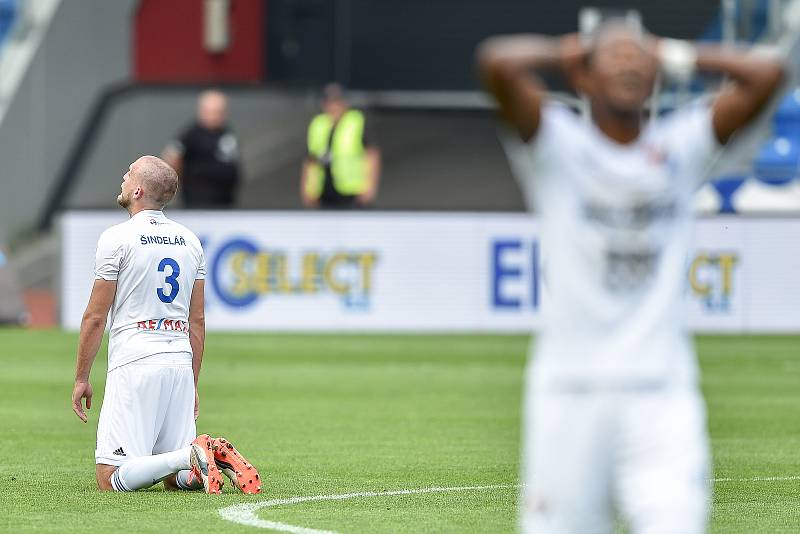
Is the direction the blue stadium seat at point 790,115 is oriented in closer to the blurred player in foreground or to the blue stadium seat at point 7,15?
the blurred player in foreground

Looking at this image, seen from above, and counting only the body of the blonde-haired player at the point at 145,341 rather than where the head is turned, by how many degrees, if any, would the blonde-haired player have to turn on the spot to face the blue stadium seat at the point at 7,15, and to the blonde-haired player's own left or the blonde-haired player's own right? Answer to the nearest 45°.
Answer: approximately 45° to the blonde-haired player's own right

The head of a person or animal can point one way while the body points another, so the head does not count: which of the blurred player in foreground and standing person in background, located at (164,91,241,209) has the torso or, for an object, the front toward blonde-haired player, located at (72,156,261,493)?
the standing person in background

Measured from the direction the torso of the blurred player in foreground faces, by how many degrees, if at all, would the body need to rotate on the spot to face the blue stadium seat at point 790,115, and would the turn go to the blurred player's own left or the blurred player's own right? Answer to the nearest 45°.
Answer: approximately 180°

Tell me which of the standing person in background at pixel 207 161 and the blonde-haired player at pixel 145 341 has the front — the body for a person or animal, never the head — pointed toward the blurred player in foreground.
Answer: the standing person in background

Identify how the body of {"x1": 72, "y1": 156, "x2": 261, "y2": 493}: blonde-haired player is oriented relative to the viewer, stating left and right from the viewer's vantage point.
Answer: facing away from the viewer and to the left of the viewer

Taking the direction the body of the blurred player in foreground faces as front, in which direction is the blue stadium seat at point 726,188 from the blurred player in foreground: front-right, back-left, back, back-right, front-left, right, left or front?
back

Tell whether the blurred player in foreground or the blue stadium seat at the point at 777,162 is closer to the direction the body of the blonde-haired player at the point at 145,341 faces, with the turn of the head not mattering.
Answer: the blue stadium seat

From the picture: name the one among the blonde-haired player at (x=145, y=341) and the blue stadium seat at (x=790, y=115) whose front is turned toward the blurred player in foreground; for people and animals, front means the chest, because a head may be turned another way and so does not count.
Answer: the blue stadium seat

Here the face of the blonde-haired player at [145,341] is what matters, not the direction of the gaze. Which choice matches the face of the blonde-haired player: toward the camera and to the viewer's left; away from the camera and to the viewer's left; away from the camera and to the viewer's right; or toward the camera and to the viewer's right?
away from the camera and to the viewer's left
